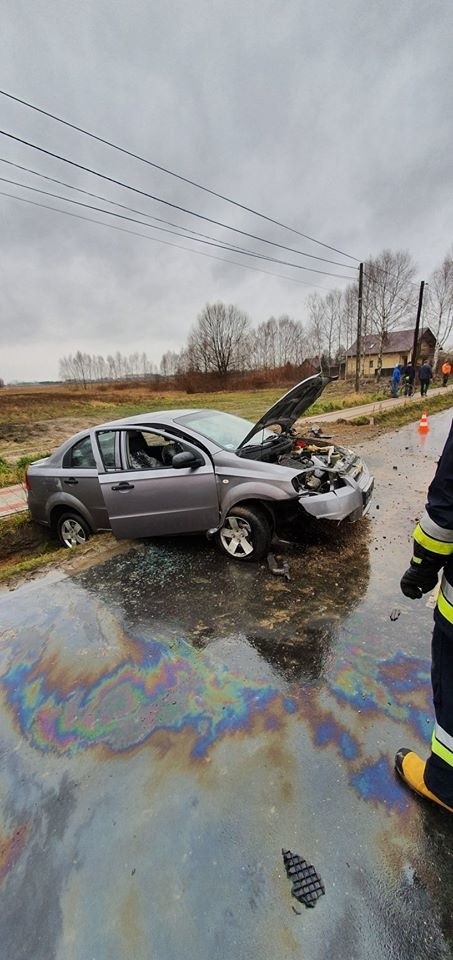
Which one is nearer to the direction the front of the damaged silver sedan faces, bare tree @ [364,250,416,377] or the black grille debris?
the black grille debris

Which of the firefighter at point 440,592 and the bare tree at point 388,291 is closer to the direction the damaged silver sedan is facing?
the firefighter

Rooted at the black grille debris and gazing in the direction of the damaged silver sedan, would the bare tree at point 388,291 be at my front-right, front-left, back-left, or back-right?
front-right

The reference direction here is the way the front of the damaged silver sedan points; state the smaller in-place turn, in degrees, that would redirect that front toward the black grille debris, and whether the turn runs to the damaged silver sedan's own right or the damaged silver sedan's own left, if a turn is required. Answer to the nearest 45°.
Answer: approximately 45° to the damaged silver sedan's own right

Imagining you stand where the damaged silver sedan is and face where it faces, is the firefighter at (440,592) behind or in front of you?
in front

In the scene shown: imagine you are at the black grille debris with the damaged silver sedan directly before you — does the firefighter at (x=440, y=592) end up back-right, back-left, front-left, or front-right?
front-right

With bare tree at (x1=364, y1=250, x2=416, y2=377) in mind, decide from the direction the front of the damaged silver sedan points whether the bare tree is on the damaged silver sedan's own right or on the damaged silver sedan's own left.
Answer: on the damaged silver sedan's own left

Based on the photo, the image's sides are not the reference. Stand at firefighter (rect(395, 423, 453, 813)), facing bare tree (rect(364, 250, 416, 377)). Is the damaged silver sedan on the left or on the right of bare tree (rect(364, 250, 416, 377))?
left

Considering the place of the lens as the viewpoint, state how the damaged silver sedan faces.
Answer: facing the viewer and to the right of the viewer
